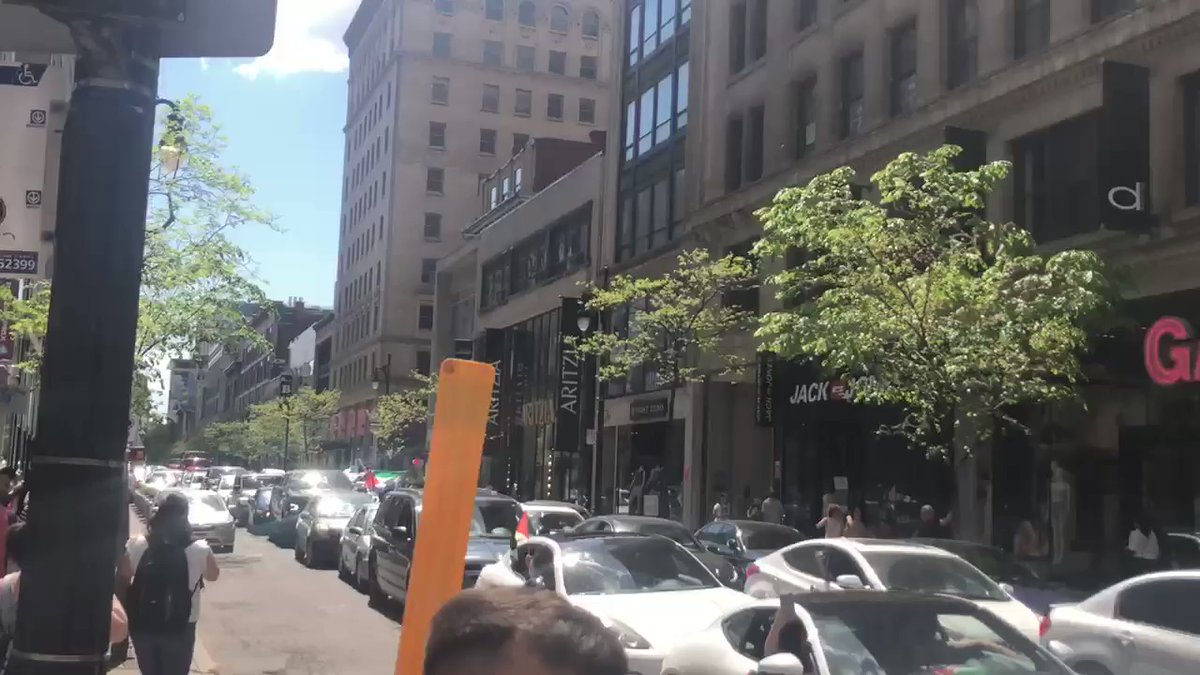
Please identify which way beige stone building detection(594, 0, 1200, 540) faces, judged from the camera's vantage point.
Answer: facing the viewer and to the left of the viewer

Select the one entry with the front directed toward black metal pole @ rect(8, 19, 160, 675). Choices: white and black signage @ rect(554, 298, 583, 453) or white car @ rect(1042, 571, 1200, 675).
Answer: the white and black signage

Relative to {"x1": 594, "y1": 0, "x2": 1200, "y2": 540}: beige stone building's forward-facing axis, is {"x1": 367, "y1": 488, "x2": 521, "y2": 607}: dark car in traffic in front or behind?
in front

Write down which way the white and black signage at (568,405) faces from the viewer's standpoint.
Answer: facing the viewer

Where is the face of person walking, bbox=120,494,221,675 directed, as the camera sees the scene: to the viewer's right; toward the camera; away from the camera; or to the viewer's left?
away from the camera

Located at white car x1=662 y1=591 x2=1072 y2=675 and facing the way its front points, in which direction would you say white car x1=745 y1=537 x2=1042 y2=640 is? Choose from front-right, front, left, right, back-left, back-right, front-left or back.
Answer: back-left

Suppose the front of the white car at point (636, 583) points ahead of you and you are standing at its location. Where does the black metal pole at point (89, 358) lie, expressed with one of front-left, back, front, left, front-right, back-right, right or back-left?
front-right

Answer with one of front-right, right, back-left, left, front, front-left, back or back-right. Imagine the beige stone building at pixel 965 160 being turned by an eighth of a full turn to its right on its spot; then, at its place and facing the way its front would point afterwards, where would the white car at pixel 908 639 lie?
left

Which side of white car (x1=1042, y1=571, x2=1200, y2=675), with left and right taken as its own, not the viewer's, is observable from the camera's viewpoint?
right

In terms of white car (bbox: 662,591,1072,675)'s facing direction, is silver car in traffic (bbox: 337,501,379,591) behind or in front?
behind

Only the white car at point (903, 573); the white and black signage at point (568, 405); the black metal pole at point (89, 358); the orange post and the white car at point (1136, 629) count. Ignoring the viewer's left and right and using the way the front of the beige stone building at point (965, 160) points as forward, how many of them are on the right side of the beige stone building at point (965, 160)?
1

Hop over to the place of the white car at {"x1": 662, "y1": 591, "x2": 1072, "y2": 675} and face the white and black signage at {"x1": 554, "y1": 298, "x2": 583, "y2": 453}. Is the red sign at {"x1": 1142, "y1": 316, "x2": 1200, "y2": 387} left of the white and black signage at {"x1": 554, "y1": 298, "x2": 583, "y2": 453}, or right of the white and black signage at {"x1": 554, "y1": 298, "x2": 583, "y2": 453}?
right

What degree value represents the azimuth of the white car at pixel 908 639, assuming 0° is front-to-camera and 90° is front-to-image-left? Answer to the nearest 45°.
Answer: approximately 315°

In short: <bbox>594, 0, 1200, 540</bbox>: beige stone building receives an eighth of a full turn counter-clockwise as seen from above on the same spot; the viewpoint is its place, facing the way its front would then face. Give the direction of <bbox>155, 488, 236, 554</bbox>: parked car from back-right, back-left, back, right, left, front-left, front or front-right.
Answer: right

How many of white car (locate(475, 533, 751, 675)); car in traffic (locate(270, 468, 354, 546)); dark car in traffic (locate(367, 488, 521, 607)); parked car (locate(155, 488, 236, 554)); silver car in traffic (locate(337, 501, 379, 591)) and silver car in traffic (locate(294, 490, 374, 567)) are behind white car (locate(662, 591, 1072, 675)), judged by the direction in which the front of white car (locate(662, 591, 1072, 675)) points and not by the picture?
6

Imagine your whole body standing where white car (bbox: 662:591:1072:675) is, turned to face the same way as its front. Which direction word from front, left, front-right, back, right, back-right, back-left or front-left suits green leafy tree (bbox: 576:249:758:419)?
back-left

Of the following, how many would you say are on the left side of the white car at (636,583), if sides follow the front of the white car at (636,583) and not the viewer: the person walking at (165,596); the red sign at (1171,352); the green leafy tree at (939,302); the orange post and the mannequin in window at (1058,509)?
3
